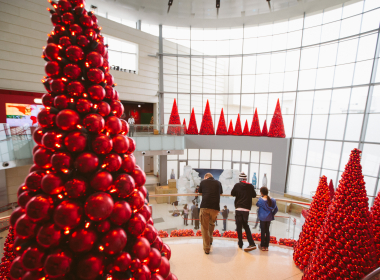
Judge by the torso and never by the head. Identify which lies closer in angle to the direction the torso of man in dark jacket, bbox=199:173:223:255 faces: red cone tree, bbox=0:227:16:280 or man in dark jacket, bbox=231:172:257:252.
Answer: the man in dark jacket

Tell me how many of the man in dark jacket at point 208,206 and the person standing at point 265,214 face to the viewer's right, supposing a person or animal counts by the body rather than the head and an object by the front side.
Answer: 0

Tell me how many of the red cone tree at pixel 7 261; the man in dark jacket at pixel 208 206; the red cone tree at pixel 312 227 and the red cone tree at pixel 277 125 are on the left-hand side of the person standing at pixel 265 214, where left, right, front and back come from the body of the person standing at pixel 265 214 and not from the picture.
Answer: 2

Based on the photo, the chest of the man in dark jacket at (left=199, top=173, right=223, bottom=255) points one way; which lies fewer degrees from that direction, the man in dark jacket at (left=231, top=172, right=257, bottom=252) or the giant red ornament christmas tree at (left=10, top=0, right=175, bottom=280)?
the man in dark jacket

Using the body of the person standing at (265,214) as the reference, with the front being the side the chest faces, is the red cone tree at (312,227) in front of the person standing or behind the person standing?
behind

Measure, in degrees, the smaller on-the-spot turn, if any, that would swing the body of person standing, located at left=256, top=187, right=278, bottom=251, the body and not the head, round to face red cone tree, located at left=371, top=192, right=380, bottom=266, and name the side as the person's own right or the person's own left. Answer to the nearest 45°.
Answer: approximately 135° to the person's own right

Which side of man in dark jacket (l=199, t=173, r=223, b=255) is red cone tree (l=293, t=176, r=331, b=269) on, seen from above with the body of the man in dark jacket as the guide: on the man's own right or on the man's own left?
on the man's own right

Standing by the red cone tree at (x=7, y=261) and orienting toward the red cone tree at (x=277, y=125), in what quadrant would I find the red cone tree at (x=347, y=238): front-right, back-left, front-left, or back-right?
front-right

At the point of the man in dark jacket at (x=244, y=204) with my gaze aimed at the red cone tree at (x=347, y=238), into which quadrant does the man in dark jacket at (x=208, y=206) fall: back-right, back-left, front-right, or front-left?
back-right

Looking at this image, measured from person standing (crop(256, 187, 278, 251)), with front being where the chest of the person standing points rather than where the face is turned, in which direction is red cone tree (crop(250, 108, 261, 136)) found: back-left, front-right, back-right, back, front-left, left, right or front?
front-right

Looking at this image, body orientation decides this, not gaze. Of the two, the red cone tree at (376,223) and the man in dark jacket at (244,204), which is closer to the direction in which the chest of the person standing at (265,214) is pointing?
the man in dark jacket

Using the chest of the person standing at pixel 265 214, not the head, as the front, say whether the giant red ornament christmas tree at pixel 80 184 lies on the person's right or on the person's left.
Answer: on the person's left

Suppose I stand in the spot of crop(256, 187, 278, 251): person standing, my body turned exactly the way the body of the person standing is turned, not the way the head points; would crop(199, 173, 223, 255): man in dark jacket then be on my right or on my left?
on my left

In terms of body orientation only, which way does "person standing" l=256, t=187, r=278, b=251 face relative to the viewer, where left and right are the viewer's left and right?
facing away from the viewer and to the left of the viewer

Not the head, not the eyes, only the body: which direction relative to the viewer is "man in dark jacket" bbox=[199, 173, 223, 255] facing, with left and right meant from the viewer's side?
facing away from the viewer

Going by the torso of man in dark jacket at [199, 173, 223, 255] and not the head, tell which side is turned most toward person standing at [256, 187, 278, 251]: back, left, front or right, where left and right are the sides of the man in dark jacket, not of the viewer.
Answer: right

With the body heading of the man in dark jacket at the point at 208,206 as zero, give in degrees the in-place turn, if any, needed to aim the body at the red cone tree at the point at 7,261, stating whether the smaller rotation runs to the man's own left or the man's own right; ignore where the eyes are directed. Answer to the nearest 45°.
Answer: approximately 135° to the man's own left

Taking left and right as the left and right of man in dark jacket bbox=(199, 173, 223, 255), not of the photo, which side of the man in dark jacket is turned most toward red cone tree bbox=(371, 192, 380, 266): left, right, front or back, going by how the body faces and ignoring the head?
right
